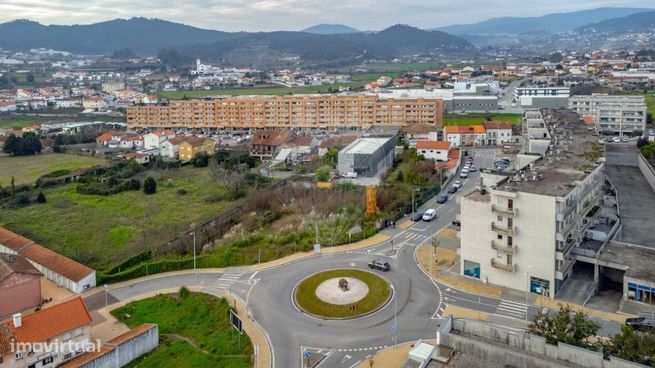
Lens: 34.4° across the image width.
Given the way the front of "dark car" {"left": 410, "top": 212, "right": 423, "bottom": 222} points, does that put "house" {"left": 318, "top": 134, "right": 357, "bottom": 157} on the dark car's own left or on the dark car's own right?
on the dark car's own right

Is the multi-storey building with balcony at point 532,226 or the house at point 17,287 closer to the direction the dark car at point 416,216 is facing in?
the house

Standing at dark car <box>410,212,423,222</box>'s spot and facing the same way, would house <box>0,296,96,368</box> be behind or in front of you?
in front

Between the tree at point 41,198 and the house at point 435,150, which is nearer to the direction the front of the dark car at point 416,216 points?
the tree

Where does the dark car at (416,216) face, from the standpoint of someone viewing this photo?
facing the viewer and to the left of the viewer

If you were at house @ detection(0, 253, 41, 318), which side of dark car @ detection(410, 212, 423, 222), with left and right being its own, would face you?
front

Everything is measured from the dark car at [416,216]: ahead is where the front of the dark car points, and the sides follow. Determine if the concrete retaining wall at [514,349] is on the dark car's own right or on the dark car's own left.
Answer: on the dark car's own left
